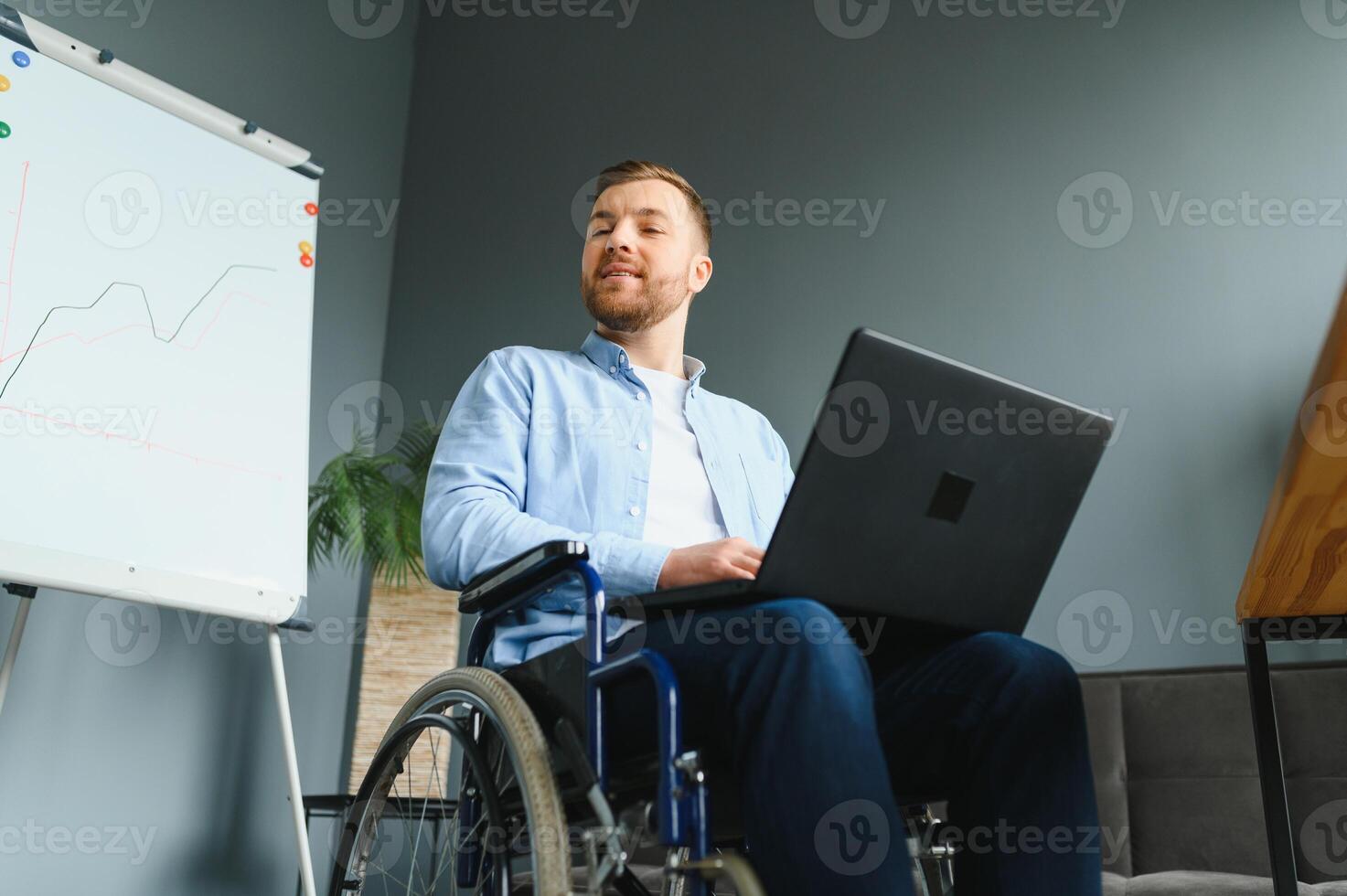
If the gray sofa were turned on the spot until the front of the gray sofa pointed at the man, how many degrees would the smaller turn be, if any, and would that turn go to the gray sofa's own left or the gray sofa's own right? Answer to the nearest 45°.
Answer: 0° — it already faces them

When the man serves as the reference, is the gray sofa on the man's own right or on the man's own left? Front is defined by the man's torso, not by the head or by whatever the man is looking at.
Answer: on the man's own left

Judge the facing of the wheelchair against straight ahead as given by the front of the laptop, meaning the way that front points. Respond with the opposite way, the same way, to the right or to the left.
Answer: the opposite way

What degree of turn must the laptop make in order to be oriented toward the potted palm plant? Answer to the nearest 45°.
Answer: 0° — it already faces it

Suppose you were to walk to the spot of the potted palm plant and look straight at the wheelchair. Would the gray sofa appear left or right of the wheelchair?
left

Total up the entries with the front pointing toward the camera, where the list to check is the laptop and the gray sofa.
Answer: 1

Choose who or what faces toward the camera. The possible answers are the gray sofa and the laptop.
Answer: the gray sofa

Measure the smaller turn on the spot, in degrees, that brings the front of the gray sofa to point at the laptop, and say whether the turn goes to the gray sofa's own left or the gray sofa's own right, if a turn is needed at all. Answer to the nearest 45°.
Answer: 0° — it already faces it

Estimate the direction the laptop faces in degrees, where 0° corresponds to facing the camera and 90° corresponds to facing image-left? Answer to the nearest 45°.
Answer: approximately 135°

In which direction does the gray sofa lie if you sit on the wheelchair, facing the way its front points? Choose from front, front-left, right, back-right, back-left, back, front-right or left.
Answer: left

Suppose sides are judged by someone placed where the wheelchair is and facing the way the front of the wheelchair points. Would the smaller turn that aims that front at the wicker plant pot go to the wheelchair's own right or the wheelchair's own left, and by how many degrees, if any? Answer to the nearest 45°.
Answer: approximately 135° to the wheelchair's own left

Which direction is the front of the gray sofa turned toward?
toward the camera

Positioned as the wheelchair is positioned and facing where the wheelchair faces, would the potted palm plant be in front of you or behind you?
behind

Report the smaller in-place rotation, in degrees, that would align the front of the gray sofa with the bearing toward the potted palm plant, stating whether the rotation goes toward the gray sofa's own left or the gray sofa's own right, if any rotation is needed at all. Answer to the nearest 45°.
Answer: approximately 90° to the gray sofa's own right
